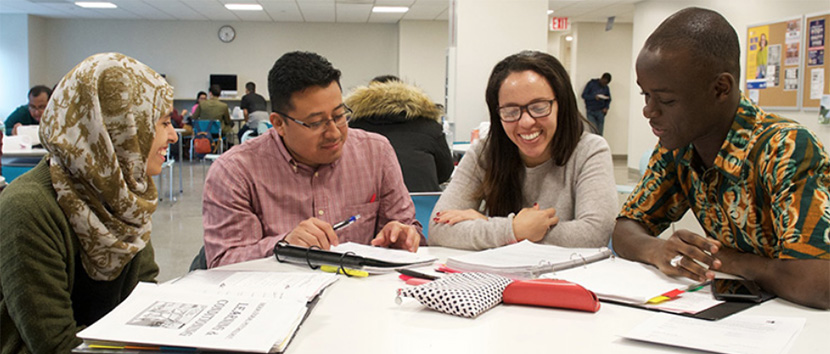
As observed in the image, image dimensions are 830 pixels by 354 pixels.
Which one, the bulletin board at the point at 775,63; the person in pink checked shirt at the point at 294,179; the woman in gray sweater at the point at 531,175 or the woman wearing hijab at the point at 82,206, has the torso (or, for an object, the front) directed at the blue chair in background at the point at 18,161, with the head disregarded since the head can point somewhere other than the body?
the bulletin board

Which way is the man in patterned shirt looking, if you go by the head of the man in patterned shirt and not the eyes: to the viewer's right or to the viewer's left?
to the viewer's left

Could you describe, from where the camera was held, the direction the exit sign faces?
facing the viewer

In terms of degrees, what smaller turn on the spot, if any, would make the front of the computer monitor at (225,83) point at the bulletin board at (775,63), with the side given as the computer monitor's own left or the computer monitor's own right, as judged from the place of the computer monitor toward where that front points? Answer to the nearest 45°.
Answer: approximately 45° to the computer monitor's own left

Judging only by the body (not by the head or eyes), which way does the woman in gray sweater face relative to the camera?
toward the camera

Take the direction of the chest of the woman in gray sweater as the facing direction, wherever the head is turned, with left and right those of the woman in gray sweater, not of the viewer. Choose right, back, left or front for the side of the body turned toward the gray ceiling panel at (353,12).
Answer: back

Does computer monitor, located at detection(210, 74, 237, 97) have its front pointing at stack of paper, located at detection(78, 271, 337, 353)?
yes

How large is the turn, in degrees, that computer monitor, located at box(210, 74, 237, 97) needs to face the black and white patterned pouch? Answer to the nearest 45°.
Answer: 0° — it already faces it

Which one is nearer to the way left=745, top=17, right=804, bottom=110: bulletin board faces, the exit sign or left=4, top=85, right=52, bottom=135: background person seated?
the background person seated

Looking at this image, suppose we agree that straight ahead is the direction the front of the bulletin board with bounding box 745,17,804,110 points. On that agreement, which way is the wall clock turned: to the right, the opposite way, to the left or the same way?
to the left

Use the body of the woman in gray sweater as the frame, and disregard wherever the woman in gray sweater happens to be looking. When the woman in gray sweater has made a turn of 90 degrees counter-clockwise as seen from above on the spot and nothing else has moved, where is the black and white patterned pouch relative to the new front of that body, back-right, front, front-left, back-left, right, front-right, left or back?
right

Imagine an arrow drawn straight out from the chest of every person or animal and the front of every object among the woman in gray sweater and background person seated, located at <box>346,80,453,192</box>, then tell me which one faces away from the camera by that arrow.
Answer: the background person seated

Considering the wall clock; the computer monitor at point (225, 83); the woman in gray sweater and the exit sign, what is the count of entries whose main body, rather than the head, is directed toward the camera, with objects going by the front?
4

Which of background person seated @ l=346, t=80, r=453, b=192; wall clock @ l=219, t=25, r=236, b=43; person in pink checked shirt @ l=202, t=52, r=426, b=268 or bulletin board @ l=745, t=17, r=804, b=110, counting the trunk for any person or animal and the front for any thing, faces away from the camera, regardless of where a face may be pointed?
the background person seated

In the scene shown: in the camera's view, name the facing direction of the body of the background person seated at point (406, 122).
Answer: away from the camera
